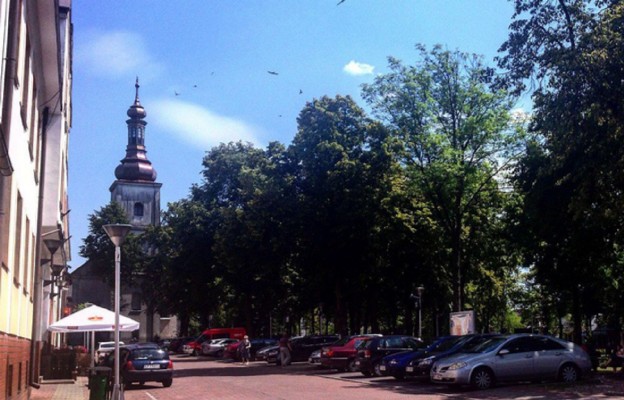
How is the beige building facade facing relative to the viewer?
to the viewer's right

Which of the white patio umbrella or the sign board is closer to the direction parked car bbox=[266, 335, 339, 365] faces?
the white patio umbrella

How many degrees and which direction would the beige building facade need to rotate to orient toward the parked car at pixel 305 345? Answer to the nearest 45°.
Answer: approximately 45° to its left

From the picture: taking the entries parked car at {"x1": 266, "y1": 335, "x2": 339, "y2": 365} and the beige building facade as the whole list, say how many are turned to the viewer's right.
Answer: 1

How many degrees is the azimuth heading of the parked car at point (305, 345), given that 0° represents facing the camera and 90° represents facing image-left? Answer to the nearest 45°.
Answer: approximately 45°
